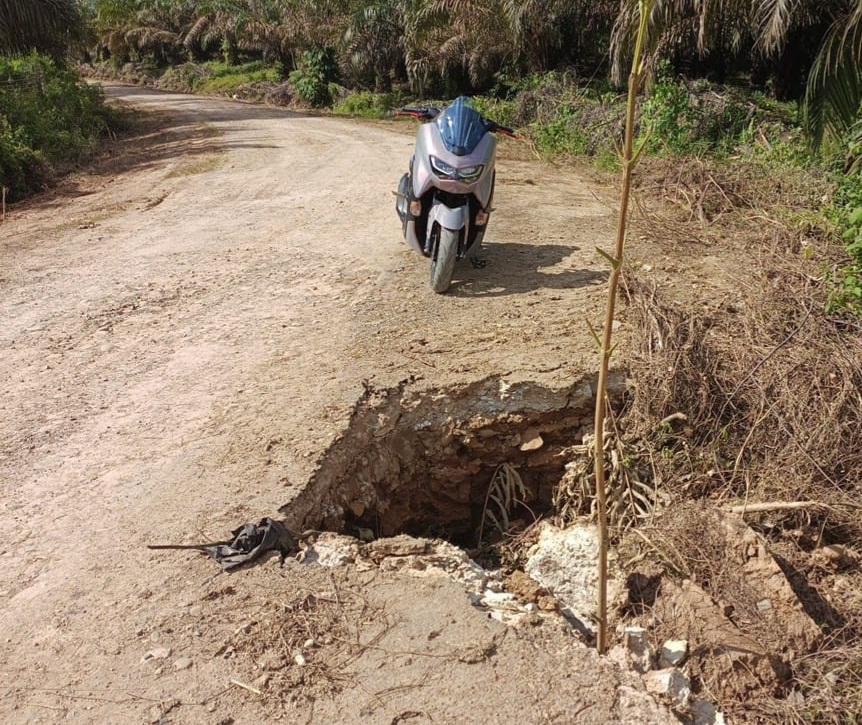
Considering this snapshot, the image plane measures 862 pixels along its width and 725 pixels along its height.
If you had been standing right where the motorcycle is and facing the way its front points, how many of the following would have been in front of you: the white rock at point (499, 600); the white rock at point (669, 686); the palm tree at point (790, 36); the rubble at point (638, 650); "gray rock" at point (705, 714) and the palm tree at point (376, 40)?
4

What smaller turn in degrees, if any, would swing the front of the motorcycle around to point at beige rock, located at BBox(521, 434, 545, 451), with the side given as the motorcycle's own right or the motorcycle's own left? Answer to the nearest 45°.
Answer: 0° — it already faces it

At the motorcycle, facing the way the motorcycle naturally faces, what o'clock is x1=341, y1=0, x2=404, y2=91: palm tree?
The palm tree is roughly at 6 o'clock from the motorcycle.

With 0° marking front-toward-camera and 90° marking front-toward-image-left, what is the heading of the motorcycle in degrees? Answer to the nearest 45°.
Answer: approximately 0°

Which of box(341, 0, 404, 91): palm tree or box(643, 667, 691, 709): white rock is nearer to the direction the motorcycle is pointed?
the white rock

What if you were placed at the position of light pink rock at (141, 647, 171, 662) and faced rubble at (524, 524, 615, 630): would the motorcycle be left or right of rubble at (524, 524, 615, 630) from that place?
left

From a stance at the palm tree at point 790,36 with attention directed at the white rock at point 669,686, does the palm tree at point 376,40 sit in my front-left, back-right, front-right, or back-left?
back-right

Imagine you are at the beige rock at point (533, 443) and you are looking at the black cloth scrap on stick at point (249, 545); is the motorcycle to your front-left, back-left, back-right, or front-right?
back-right

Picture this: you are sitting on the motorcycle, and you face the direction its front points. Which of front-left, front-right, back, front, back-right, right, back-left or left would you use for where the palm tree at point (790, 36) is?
back-left

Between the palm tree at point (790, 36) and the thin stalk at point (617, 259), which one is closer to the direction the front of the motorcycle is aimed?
the thin stalk

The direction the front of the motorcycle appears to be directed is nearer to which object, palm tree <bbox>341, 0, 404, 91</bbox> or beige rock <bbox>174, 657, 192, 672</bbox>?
the beige rock

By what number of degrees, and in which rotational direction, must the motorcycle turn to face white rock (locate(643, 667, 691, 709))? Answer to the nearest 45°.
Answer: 0° — it already faces it

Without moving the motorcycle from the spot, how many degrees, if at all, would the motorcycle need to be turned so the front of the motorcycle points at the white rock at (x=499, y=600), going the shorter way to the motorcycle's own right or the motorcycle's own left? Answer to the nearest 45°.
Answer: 0° — it already faces it
